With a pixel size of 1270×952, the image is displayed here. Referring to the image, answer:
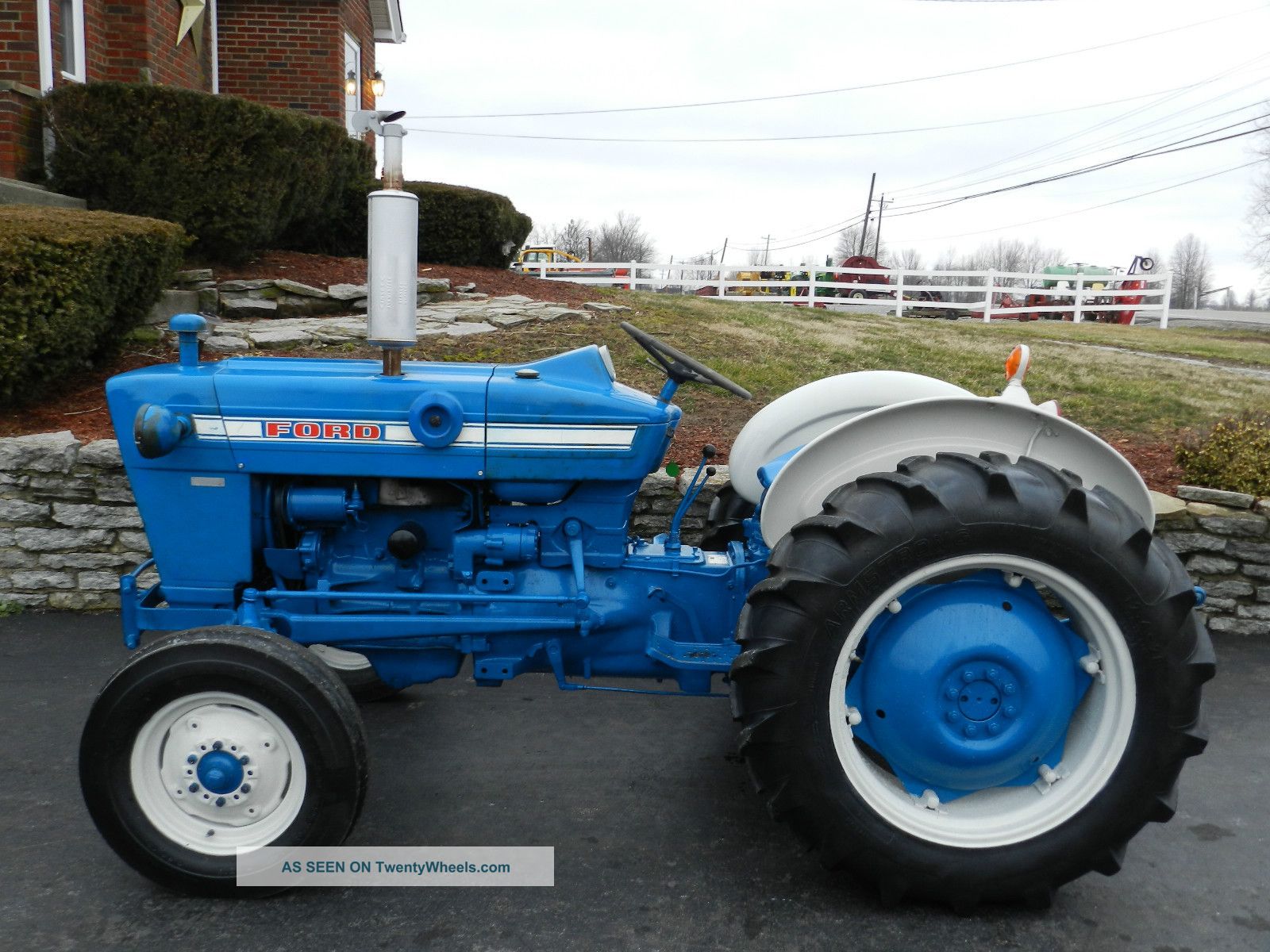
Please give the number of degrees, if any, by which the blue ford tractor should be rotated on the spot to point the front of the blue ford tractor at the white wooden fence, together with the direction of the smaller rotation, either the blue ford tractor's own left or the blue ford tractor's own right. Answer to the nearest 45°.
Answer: approximately 90° to the blue ford tractor's own right

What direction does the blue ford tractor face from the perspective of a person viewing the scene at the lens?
facing to the left of the viewer

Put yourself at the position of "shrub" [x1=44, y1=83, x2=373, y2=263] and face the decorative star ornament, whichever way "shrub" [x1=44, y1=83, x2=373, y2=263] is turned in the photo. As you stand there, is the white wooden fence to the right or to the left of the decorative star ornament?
right

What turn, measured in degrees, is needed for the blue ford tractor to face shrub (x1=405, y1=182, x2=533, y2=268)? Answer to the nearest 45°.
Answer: approximately 90° to its right

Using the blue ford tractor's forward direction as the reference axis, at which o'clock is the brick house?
The brick house is roughly at 2 o'clock from the blue ford tractor.

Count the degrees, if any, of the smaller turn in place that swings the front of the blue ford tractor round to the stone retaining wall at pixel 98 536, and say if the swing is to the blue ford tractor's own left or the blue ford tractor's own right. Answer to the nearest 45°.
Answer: approximately 45° to the blue ford tractor's own right

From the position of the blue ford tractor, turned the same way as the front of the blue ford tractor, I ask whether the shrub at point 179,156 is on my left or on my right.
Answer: on my right

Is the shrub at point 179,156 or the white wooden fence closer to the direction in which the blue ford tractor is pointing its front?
the shrub

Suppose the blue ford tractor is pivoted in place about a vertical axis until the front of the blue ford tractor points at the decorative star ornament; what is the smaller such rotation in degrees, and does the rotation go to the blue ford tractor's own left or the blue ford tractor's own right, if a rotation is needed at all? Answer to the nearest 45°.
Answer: approximately 45° to the blue ford tractor's own right
